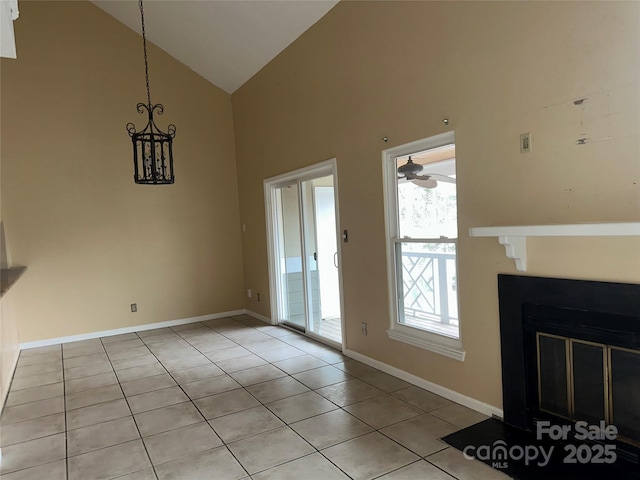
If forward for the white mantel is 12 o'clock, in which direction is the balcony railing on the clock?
The balcony railing is roughly at 3 o'clock from the white mantel.

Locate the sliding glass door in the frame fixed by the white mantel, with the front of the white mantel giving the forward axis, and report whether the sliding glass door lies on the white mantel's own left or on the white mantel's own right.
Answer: on the white mantel's own right

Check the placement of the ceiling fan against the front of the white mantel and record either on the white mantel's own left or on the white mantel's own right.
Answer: on the white mantel's own right

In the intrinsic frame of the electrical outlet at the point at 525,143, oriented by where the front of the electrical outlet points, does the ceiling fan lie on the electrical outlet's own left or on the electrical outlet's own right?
on the electrical outlet's own right

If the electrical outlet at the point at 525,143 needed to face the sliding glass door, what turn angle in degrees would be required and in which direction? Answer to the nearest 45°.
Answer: approximately 90° to its right

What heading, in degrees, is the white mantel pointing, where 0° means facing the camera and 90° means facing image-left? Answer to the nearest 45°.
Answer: approximately 45°
